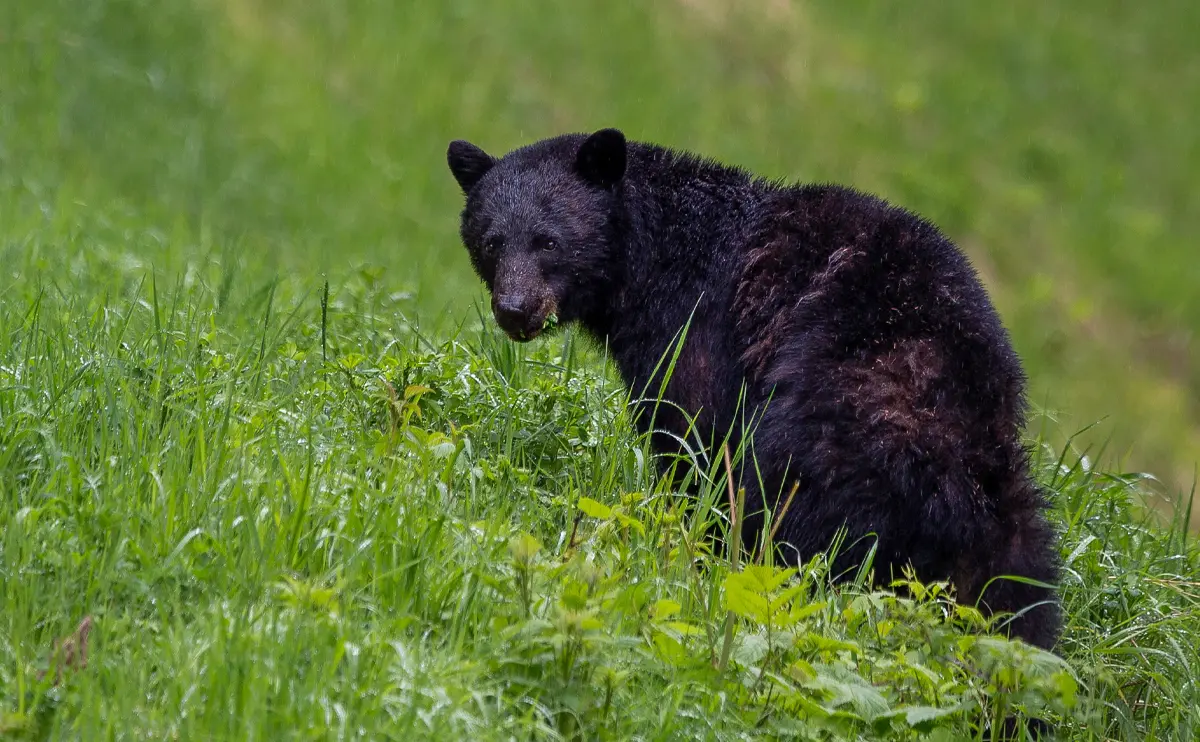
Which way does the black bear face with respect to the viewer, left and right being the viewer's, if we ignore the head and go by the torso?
facing away from the viewer and to the left of the viewer
